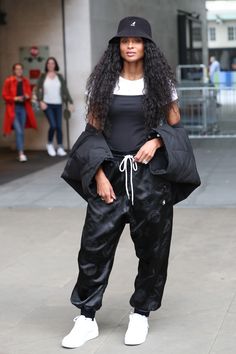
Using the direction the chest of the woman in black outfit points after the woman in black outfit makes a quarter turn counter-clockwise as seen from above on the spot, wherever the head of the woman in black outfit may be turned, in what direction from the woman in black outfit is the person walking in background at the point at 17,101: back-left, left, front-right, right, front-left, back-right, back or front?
left

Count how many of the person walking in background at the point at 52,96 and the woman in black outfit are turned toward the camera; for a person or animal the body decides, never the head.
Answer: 2

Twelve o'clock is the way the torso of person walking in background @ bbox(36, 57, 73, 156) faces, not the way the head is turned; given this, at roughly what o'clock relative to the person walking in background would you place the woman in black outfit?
The woman in black outfit is roughly at 12 o'clock from the person walking in background.

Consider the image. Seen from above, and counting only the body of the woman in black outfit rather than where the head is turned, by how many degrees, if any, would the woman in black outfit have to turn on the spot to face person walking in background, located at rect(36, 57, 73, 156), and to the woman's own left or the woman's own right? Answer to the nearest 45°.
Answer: approximately 180°

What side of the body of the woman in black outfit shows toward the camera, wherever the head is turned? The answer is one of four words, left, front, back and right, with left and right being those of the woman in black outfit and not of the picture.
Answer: front

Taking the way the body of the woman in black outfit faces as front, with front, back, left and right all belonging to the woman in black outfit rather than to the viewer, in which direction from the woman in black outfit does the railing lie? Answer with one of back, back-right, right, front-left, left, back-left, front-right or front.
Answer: back

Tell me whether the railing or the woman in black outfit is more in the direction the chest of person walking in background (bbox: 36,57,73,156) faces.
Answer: the woman in black outfit

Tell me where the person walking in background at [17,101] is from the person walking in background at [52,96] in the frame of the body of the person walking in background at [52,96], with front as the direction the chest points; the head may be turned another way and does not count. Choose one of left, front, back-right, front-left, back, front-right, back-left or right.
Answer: front-right

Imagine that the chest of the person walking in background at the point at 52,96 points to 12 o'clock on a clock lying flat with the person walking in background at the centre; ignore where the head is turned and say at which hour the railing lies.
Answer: The railing is roughly at 8 o'clock from the person walking in background.
